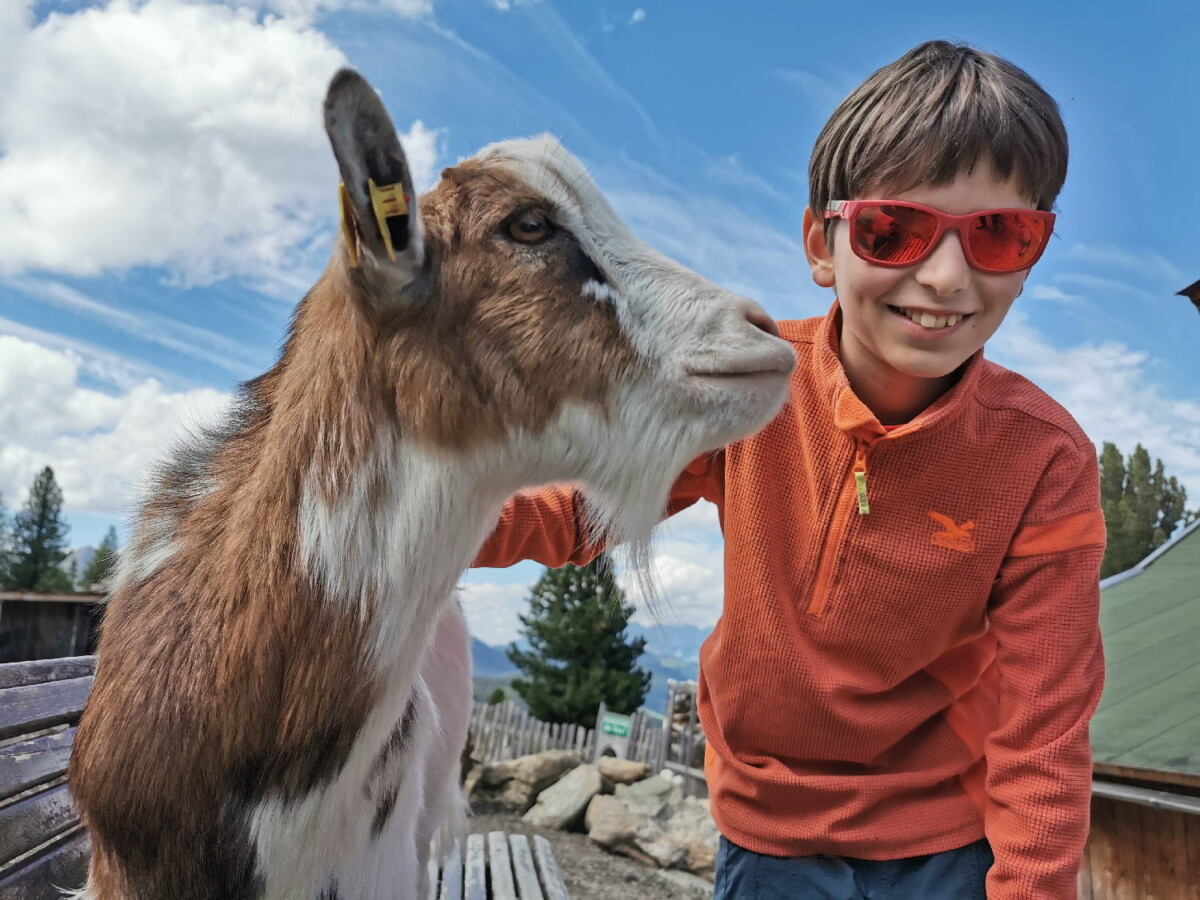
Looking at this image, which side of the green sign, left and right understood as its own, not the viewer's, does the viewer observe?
front

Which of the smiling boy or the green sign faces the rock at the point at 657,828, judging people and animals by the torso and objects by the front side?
the green sign

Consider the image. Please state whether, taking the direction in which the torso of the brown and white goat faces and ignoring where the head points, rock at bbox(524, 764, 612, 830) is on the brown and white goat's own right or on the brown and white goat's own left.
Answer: on the brown and white goat's own left

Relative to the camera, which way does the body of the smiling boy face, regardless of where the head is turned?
toward the camera

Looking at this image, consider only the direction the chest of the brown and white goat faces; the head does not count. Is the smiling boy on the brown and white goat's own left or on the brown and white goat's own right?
on the brown and white goat's own left

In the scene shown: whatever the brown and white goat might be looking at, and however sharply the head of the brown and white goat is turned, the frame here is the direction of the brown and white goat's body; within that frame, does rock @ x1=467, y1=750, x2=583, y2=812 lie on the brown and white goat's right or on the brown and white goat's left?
on the brown and white goat's left

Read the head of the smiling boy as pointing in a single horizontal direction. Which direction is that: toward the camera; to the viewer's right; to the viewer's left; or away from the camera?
toward the camera

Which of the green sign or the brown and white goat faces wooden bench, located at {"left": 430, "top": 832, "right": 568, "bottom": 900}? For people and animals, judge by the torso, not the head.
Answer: the green sign

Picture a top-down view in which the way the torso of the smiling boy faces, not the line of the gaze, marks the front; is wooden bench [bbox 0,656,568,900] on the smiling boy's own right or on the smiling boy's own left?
on the smiling boy's own right

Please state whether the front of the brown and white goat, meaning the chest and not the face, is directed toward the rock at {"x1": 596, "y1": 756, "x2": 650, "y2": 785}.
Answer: no

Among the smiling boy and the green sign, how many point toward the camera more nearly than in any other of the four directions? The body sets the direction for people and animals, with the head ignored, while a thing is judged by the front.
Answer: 2

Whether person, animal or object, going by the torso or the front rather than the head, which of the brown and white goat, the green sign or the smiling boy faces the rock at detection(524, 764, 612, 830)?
the green sign

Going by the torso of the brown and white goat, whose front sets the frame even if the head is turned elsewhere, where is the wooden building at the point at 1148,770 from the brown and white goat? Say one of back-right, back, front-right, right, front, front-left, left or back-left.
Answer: left

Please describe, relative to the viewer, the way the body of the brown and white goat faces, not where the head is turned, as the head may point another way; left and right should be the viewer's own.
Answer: facing the viewer and to the right of the viewer

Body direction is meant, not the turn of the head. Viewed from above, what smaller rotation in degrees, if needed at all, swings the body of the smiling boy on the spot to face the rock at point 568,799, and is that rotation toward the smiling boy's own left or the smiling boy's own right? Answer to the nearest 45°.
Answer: approximately 180°

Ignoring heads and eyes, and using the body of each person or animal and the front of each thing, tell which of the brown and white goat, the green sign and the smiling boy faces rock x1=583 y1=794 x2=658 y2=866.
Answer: the green sign

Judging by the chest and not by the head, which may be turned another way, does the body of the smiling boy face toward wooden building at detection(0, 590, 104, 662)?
no
